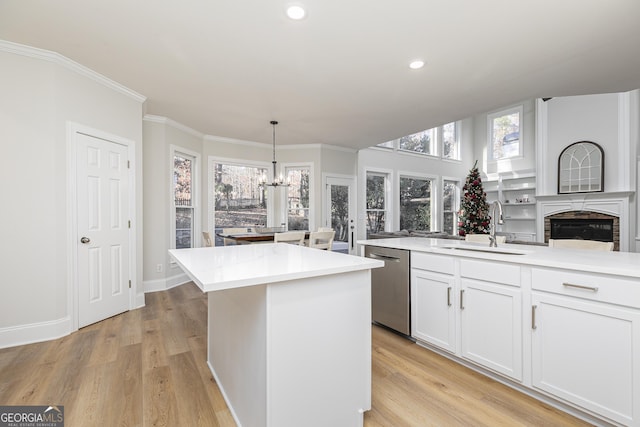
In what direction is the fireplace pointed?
toward the camera

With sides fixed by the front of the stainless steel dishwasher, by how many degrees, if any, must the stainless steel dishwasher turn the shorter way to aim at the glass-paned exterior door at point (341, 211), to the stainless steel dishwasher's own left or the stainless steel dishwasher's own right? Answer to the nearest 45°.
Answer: approximately 135° to the stainless steel dishwasher's own right

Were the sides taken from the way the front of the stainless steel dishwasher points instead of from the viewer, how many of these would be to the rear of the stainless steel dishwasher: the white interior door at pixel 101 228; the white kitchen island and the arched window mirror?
1

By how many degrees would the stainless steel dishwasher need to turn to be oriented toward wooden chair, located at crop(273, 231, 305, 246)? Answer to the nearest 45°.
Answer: approximately 90° to its right

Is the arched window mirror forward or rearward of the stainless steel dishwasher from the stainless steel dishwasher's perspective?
rearward

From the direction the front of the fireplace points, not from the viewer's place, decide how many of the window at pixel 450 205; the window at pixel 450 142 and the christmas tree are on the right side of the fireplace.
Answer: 3

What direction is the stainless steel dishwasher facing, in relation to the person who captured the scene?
facing the viewer and to the left of the viewer

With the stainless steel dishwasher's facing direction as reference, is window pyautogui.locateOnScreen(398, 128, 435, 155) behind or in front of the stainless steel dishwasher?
behind

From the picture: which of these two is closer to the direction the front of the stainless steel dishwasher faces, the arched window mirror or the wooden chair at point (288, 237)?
the wooden chair

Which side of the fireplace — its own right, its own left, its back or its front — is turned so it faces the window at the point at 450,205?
right

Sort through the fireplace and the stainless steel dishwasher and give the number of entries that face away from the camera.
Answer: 0

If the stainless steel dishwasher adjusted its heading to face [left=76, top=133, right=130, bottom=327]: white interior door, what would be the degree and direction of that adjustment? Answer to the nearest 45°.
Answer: approximately 45° to its right
